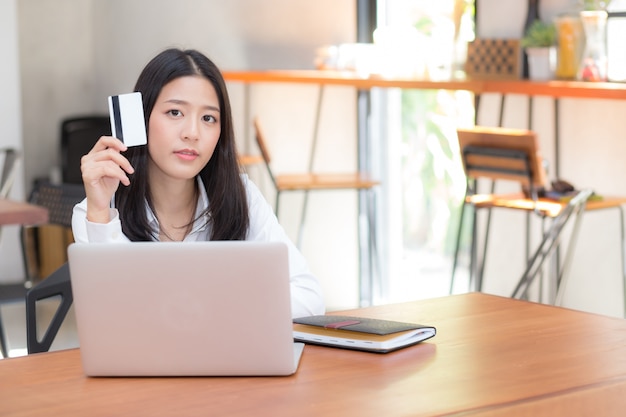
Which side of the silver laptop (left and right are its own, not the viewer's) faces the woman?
front

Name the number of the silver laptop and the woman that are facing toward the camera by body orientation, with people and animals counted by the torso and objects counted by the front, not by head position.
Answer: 1

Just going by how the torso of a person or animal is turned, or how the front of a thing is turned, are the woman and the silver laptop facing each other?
yes

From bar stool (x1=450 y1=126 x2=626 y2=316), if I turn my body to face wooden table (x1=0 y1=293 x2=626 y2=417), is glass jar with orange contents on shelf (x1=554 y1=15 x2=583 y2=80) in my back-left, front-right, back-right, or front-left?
back-left

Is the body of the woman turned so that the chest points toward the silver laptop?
yes

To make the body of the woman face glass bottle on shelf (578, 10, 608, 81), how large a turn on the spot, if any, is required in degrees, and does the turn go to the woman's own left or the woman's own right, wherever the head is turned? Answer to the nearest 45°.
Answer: approximately 135° to the woman's own left

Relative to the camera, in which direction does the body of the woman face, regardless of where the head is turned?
toward the camera

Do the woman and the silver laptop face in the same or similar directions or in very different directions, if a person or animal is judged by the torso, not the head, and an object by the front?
very different directions

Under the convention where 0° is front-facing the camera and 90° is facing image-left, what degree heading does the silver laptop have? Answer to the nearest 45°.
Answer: approximately 180°
